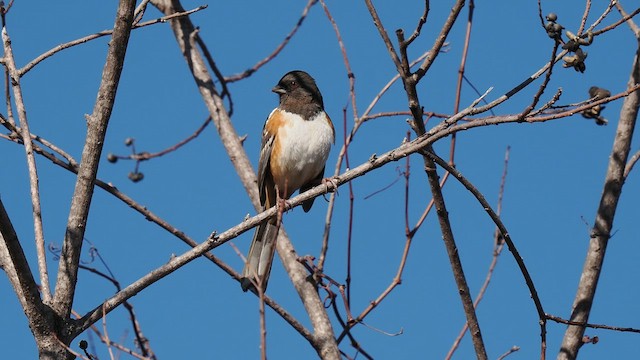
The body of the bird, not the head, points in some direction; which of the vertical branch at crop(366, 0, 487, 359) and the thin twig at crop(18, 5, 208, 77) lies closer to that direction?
the vertical branch

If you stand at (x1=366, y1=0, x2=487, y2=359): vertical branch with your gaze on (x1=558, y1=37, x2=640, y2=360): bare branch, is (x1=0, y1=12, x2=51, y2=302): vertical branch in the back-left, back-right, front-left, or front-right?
back-left

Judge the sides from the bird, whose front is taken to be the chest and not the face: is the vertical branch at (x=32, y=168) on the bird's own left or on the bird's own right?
on the bird's own right

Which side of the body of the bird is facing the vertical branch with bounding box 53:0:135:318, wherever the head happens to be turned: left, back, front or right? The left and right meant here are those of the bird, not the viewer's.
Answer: right

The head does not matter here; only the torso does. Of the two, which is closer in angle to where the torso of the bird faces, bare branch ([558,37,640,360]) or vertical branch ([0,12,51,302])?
the bare branch

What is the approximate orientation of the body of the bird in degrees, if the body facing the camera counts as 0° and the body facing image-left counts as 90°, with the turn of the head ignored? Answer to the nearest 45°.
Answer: approximately 315°
